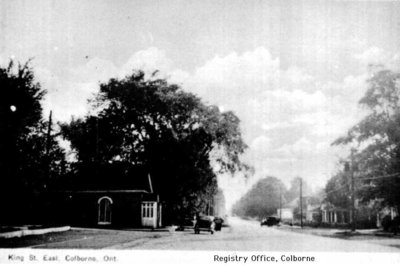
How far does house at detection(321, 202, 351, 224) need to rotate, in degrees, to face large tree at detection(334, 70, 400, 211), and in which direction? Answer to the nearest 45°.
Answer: approximately 45° to its left

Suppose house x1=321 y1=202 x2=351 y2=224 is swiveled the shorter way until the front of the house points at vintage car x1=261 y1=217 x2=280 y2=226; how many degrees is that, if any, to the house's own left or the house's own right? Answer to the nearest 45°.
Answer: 0° — it already faces it

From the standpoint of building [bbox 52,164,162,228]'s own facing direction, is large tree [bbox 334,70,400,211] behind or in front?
in front

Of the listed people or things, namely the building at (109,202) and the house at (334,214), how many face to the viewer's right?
1

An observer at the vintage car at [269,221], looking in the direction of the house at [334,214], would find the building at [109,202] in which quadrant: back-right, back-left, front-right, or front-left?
back-right

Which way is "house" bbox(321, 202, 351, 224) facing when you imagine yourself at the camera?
facing the viewer and to the left of the viewer

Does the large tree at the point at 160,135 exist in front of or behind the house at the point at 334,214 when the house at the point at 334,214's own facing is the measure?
in front

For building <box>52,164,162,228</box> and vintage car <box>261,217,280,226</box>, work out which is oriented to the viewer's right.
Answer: the building

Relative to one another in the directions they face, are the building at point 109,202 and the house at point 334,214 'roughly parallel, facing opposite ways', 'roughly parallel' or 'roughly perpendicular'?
roughly parallel, facing opposite ways

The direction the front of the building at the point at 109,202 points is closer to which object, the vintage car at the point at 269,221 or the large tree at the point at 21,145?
the vintage car

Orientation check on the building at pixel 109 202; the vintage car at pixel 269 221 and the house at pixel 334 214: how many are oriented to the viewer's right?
1

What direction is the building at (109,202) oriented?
to the viewer's right

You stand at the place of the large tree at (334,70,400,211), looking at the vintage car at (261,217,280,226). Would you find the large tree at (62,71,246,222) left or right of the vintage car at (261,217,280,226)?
left

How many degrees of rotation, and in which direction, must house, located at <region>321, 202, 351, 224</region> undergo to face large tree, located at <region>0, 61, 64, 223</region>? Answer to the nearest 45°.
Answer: approximately 45° to its left
